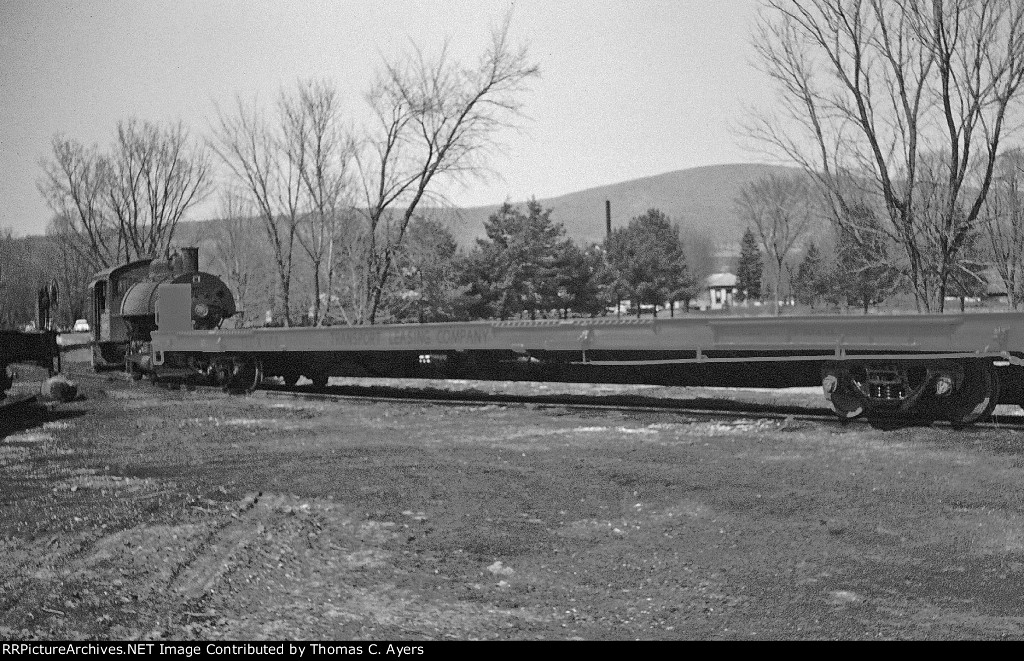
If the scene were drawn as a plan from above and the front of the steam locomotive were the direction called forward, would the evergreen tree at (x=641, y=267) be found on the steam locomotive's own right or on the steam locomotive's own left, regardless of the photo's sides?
on the steam locomotive's own left

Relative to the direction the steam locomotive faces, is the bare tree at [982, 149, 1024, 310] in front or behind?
in front

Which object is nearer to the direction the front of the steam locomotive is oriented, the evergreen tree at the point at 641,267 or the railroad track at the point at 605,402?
the railroad track

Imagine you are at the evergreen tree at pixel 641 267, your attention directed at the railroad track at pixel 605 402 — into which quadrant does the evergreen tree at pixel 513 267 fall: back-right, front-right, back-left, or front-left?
front-right

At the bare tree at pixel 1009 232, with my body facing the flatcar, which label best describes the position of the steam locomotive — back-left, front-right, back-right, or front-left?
front-right

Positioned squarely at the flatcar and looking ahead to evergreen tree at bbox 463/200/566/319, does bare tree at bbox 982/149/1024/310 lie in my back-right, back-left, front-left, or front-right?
front-right

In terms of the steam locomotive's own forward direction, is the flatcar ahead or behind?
ahead

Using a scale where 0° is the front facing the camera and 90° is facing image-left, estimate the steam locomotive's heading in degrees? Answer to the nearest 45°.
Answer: approximately 315°

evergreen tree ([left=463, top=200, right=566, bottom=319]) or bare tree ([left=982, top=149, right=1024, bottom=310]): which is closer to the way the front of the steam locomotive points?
the bare tree

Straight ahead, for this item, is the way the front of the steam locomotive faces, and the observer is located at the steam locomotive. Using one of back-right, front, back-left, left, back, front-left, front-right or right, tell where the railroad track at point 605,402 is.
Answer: front

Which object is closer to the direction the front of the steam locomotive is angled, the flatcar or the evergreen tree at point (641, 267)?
the flatcar

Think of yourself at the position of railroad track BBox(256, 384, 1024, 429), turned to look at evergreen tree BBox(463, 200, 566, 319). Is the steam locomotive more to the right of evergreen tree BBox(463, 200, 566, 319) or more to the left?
left

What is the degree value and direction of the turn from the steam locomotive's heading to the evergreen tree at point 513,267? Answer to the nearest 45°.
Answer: approximately 90° to its left
